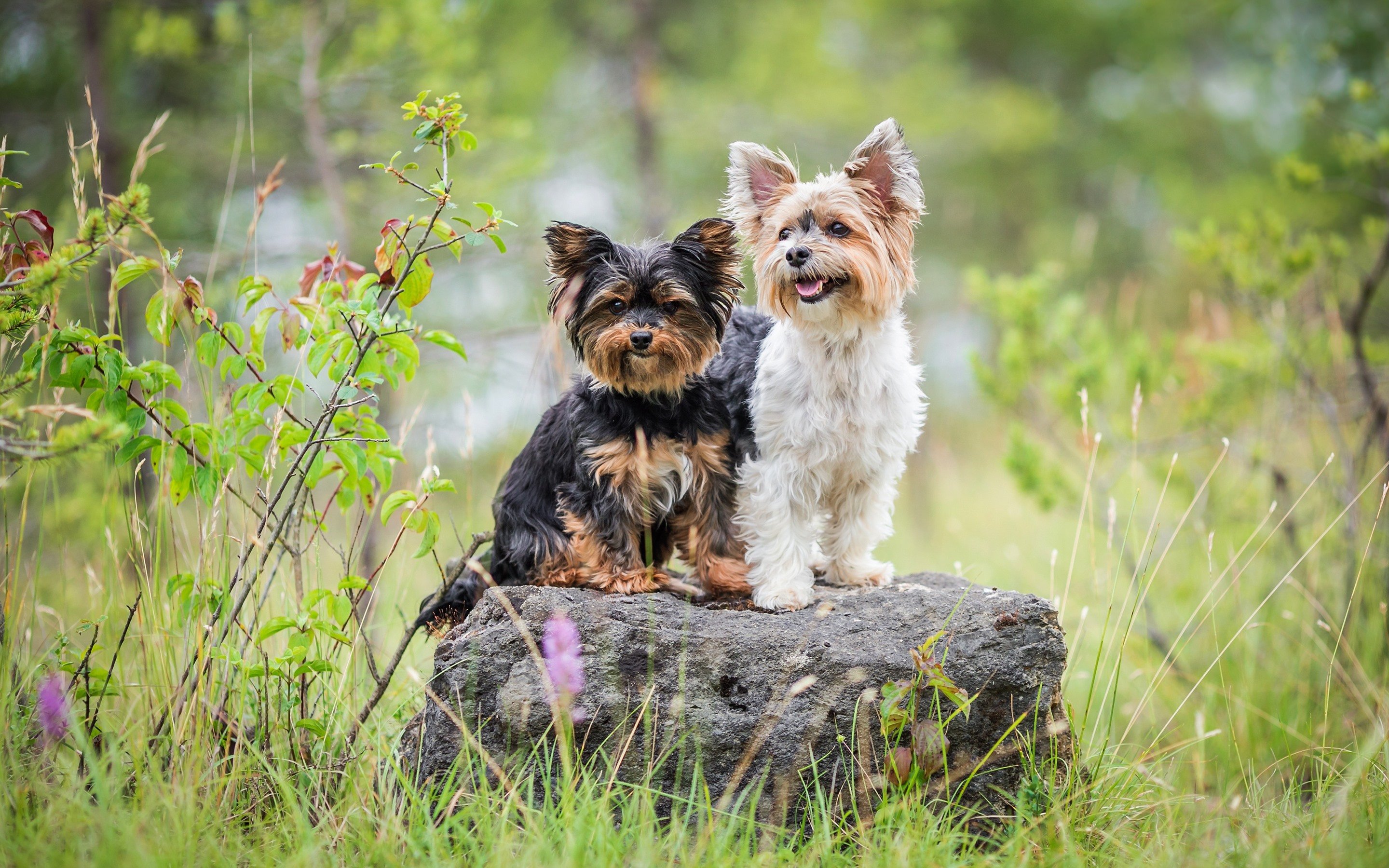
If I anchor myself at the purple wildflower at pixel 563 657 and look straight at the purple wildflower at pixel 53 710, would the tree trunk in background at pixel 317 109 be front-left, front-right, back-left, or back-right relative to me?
front-right

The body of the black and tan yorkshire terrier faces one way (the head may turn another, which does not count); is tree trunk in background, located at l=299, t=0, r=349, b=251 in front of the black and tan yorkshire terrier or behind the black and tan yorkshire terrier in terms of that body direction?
behind

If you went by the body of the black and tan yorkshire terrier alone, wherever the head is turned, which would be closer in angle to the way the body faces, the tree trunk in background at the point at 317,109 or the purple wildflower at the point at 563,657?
the purple wildflower

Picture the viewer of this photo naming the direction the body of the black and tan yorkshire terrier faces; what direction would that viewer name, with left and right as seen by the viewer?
facing the viewer and to the right of the viewer

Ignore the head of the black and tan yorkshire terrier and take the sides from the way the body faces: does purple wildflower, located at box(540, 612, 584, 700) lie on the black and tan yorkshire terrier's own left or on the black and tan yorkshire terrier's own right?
on the black and tan yorkshire terrier's own right

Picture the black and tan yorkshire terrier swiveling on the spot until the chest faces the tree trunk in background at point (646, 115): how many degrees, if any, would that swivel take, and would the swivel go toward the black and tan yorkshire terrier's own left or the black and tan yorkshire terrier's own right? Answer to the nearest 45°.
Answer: approximately 135° to the black and tan yorkshire terrier's own left

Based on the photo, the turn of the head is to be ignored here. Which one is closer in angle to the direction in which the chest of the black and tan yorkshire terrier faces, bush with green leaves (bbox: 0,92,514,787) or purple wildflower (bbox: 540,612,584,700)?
the purple wildflower
